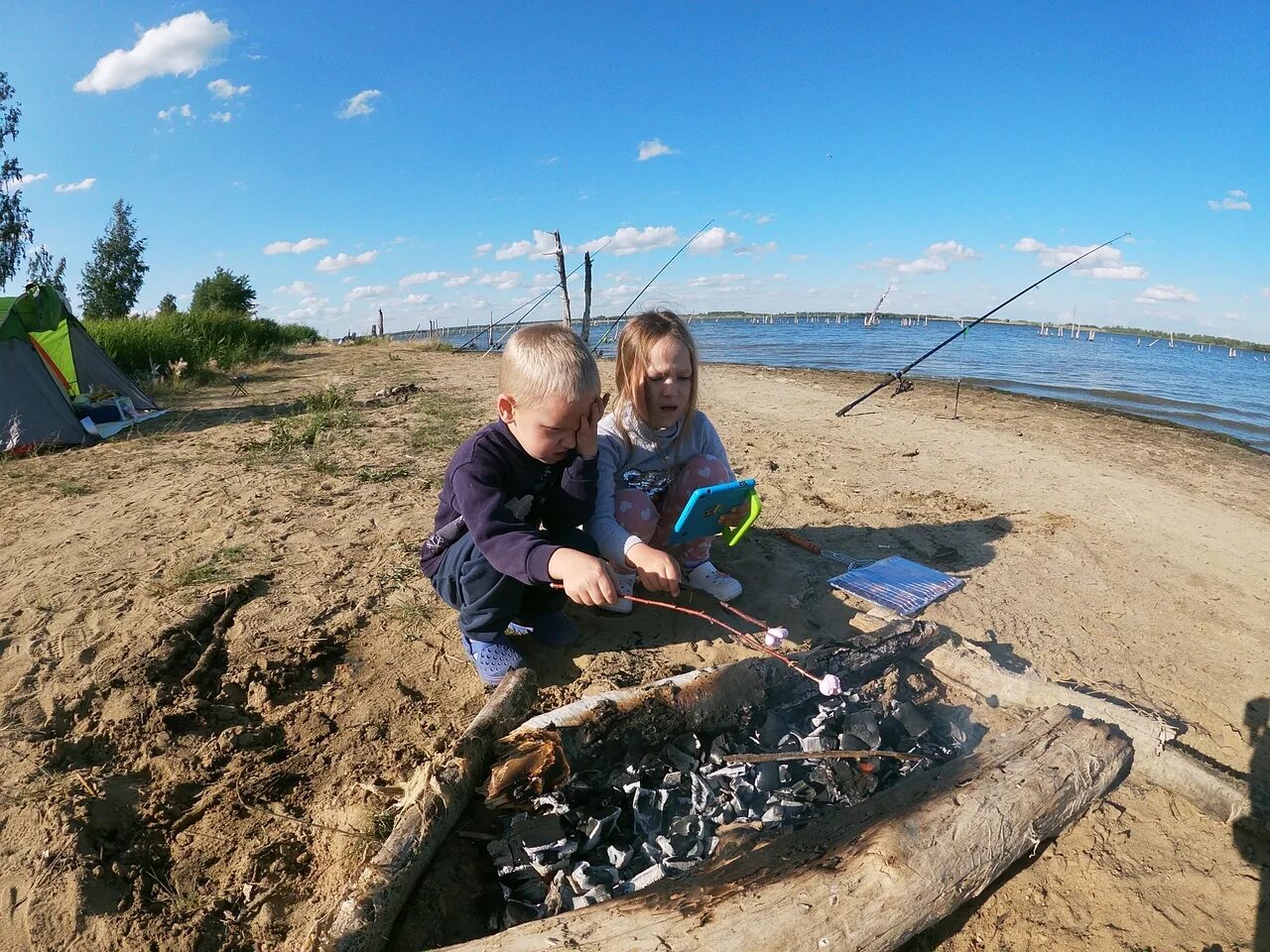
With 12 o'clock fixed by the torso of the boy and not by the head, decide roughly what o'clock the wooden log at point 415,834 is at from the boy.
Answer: The wooden log is roughly at 2 o'clock from the boy.

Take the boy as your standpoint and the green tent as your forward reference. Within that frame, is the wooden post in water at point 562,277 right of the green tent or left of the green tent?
right

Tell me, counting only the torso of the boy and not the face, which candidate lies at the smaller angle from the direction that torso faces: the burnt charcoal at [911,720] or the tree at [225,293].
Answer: the burnt charcoal

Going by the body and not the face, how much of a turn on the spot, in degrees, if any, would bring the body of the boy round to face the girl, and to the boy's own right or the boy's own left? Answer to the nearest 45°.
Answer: approximately 90° to the boy's own left

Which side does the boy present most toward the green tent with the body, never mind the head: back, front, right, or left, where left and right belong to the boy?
back

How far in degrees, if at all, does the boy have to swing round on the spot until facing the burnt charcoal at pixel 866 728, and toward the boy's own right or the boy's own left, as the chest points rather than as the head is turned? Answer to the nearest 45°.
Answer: approximately 45° to the boy's own left

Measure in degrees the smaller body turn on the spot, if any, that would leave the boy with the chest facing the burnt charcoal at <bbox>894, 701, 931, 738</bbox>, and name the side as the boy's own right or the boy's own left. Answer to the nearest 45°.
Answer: approximately 45° to the boy's own left

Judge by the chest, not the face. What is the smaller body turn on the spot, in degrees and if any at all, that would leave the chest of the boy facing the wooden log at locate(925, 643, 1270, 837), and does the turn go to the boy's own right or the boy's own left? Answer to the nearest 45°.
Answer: approximately 45° to the boy's own left

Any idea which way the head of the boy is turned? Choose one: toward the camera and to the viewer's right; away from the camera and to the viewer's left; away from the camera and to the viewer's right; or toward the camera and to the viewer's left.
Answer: toward the camera and to the viewer's right

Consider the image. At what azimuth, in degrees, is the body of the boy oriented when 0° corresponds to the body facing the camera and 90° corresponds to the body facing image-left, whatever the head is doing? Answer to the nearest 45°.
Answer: approximately 315°

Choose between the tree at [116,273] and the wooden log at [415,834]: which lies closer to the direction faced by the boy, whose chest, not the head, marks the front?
the wooden log

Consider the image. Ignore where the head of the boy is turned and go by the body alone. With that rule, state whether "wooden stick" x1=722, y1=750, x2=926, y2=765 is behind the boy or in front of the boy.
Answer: in front

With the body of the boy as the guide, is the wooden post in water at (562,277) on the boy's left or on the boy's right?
on the boy's left
